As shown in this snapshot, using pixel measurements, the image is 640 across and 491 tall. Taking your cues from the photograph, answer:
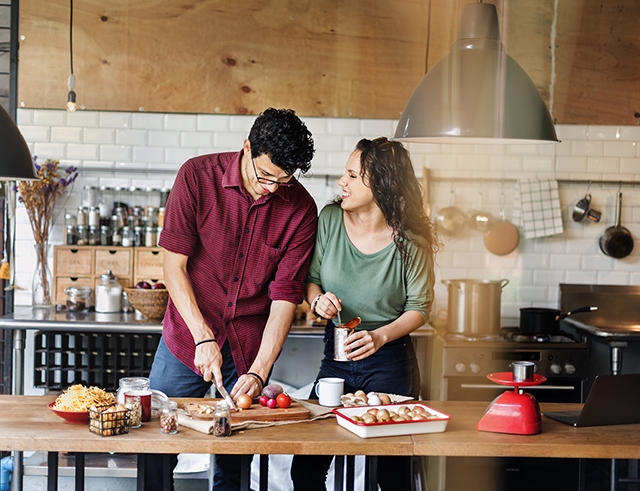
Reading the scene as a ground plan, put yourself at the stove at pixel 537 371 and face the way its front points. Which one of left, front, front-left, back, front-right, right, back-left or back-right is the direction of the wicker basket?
right

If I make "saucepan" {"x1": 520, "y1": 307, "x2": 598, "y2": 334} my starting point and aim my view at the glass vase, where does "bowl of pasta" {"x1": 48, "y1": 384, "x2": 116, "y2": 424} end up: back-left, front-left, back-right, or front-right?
front-left

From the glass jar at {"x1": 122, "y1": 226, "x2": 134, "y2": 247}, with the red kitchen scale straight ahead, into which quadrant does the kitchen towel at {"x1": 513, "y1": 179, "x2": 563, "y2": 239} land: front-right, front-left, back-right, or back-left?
front-left

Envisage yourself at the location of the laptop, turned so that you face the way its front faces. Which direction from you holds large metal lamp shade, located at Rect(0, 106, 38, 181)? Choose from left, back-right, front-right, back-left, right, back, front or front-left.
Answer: front-left

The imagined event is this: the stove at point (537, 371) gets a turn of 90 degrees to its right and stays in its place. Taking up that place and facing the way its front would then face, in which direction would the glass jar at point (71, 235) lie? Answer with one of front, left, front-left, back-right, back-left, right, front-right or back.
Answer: front

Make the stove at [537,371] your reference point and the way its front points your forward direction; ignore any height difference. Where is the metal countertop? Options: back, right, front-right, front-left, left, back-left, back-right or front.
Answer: right

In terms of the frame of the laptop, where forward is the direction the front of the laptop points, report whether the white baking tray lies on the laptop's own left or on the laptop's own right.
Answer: on the laptop's own left

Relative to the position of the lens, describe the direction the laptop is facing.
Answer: facing away from the viewer and to the left of the viewer

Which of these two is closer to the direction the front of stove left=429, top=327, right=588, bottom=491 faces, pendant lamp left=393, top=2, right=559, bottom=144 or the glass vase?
the pendant lamp

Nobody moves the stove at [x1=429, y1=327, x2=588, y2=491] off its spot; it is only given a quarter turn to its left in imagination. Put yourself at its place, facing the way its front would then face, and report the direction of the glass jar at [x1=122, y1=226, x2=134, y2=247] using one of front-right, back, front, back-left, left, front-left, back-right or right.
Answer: back

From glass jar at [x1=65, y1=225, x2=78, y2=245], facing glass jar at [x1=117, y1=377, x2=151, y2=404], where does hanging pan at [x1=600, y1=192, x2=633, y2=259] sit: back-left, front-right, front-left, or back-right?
front-left

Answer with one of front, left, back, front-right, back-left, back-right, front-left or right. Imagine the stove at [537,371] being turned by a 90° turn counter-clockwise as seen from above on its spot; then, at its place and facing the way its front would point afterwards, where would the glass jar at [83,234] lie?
back

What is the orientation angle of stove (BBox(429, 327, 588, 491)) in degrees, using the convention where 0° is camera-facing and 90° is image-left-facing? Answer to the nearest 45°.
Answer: approximately 0°

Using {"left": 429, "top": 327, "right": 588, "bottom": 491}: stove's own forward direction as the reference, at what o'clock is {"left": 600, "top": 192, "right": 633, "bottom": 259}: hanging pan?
The hanging pan is roughly at 7 o'clock from the stove.

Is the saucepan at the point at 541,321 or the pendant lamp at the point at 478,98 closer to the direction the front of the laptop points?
the saucepan

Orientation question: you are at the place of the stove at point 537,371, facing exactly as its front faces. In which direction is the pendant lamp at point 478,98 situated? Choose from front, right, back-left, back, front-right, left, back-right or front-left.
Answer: front

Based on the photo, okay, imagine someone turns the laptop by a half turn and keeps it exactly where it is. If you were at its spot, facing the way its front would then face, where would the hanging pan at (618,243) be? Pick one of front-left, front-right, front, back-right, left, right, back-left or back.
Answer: back-left
